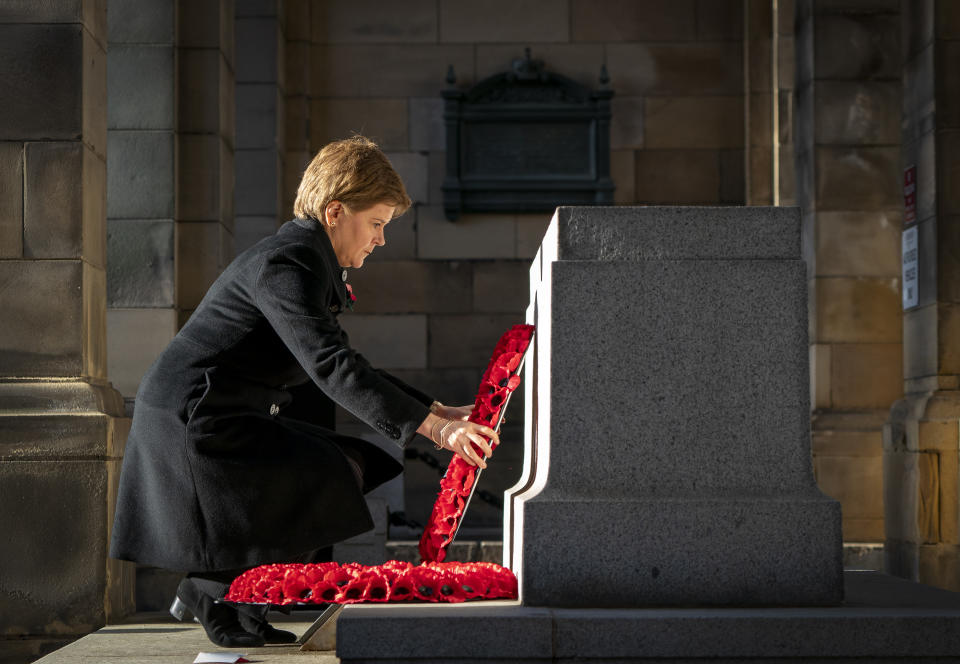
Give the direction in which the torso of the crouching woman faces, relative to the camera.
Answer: to the viewer's right

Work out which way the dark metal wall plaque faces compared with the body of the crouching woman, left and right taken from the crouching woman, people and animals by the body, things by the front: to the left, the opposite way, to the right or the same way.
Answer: to the right

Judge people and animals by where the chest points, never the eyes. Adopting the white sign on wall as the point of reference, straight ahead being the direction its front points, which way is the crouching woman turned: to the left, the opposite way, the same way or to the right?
the opposite way

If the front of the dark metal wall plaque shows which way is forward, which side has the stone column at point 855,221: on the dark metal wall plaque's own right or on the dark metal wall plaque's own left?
on the dark metal wall plaque's own left

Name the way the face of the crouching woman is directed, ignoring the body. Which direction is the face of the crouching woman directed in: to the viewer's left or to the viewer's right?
to the viewer's right

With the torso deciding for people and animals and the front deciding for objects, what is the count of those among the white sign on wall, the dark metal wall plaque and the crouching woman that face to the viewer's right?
1

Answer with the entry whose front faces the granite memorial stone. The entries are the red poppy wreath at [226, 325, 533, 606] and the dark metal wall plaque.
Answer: the dark metal wall plaque

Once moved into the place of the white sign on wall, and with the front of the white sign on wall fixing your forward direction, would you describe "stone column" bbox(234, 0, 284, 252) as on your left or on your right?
on your right
